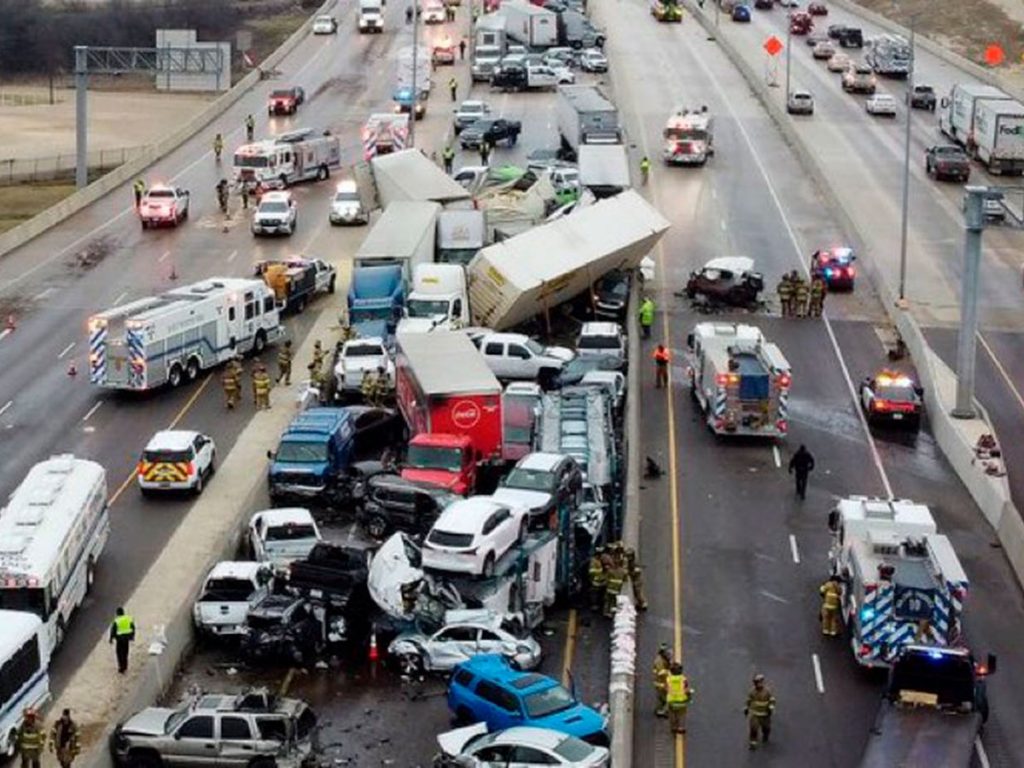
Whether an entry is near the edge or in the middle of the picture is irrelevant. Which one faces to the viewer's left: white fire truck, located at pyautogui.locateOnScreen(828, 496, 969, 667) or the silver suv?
the silver suv

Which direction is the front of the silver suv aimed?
to the viewer's left

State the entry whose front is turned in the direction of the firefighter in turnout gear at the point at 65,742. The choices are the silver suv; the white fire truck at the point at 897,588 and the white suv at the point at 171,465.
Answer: the silver suv

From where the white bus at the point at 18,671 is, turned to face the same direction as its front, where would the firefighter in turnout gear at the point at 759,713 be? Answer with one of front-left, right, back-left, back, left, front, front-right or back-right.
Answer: back-left

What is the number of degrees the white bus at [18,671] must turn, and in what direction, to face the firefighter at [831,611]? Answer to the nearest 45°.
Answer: approximately 135° to its left

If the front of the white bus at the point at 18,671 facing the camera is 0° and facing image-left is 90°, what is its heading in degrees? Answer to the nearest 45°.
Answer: approximately 45°

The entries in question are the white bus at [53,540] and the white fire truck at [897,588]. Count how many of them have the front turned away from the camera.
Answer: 1

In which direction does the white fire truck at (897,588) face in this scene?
away from the camera

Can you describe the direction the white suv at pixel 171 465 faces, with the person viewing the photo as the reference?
facing away from the viewer and to the right of the viewer

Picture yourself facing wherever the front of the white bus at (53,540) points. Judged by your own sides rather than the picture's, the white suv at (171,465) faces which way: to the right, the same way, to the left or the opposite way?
the opposite way

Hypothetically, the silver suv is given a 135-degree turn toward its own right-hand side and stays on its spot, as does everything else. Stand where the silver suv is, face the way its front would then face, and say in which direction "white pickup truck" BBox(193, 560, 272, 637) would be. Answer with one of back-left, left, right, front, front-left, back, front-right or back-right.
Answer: front-left

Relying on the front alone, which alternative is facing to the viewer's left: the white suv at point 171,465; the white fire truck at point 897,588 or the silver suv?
the silver suv
